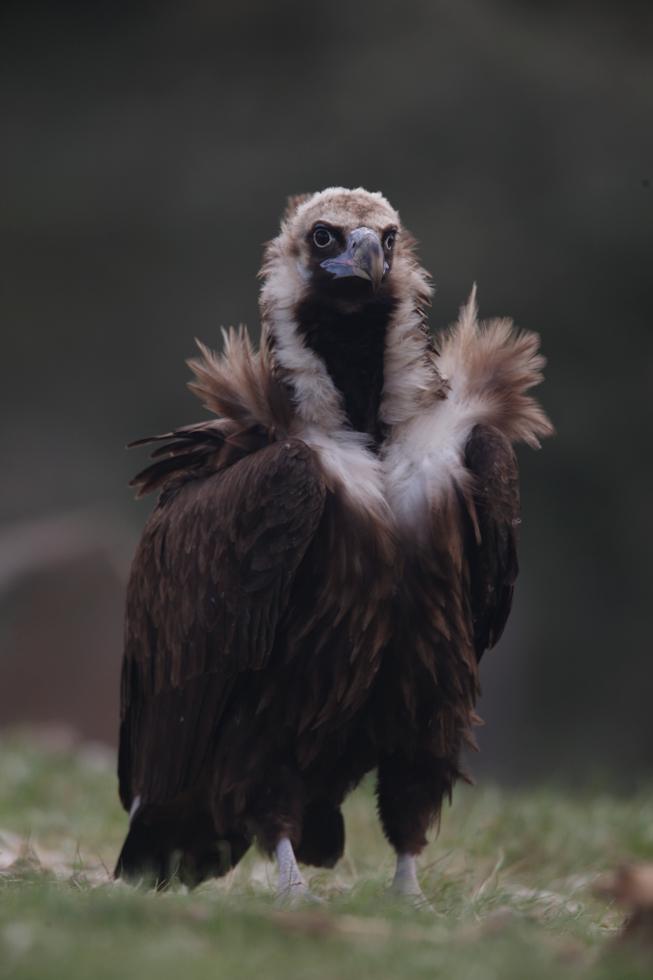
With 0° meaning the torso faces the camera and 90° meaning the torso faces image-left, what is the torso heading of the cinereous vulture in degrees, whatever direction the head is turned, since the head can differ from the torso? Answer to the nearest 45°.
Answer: approximately 315°
